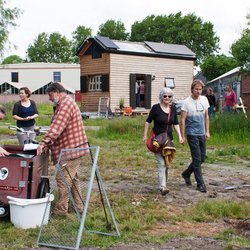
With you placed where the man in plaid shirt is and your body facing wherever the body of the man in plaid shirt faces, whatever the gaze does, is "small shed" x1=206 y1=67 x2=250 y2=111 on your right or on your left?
on your right

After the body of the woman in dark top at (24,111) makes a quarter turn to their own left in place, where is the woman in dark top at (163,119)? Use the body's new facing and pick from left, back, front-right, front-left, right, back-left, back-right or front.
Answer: front-right

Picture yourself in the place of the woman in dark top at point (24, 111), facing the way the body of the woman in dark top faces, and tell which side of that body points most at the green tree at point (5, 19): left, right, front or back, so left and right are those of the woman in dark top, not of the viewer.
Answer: back

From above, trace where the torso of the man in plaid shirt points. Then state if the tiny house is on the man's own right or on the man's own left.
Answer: on the man's own right

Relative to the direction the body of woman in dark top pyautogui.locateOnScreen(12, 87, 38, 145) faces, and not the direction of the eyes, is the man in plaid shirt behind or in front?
in front

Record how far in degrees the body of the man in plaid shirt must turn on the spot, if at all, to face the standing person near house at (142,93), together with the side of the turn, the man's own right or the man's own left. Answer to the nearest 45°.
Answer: approximately 90° to the man's own right

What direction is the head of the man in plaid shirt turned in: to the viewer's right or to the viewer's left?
to the viewer's left

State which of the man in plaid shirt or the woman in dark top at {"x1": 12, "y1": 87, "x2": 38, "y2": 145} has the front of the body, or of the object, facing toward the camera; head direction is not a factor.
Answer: the woman in dark top

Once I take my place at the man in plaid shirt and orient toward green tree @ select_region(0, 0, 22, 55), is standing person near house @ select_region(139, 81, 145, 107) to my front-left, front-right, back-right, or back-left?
front-right

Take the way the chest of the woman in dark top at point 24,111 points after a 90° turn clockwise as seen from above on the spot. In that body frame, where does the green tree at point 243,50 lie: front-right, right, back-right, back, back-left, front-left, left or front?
back-right

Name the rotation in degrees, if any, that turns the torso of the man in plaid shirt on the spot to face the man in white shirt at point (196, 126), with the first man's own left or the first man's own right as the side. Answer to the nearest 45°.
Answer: approximately 135° to the first man's own right

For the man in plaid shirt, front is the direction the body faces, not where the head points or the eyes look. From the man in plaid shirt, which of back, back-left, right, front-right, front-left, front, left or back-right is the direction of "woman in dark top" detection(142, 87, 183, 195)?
back-right

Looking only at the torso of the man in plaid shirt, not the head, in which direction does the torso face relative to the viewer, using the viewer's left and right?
facing to the left of the viewer

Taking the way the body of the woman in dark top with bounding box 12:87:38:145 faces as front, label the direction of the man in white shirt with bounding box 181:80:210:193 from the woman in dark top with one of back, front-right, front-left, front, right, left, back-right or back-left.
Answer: front-left

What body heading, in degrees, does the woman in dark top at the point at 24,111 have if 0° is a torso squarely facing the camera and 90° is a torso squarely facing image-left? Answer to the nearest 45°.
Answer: approximately 0°
